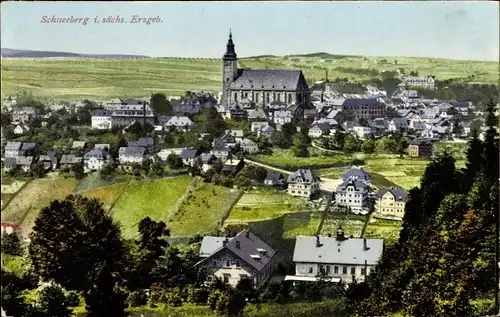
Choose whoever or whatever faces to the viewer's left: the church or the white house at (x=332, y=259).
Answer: the church

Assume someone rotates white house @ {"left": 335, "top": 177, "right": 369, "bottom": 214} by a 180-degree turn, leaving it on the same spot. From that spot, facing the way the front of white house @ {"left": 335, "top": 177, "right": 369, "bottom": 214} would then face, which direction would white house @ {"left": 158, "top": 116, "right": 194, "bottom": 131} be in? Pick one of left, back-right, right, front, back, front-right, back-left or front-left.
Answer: left

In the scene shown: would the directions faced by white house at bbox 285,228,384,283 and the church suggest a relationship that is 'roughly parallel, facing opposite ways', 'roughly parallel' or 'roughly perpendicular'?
roughly perpendicular

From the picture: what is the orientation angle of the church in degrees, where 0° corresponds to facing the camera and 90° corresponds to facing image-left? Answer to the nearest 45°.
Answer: approximately 90°

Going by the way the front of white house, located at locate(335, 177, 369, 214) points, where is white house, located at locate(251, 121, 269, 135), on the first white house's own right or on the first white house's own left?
on the first white house's own right

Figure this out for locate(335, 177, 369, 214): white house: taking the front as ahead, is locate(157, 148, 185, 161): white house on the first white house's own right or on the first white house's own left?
on the first white house's own right

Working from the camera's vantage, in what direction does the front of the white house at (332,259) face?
facing the viewer

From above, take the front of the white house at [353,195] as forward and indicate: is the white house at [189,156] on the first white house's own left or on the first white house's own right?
on the first white house's own right

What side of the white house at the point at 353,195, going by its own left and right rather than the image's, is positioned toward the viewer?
front

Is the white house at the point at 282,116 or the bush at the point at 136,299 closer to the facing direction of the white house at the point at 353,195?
the bush

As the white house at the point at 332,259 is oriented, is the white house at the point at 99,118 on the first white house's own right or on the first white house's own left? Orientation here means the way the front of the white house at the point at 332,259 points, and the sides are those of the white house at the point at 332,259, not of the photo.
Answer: on the first white house's own right

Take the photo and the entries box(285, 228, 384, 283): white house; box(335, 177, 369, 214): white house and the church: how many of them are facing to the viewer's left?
1
